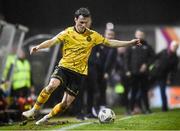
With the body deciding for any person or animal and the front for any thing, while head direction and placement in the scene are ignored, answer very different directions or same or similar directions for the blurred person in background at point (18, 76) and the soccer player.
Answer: same or similar directions

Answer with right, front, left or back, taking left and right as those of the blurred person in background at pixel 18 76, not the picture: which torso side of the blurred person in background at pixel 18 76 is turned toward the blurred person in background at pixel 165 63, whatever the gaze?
left

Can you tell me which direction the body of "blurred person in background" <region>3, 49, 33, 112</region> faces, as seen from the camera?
toward the camera

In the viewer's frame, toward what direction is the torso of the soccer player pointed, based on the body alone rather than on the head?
toward the camera

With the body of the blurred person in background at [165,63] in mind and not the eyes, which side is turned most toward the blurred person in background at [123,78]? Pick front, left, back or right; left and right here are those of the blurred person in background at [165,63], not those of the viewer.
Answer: right

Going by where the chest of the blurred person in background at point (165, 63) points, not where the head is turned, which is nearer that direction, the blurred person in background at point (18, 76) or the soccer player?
the soccer player
